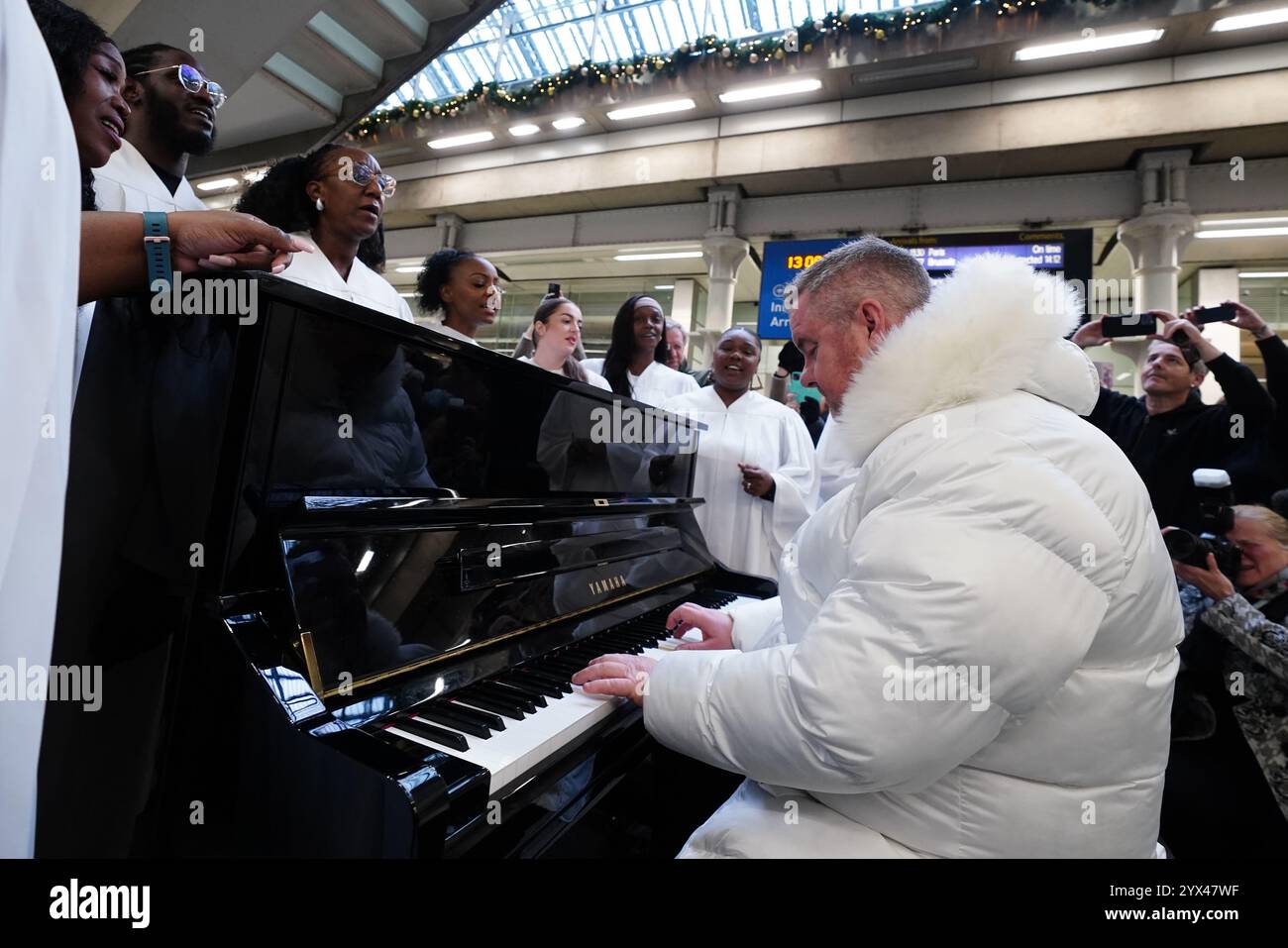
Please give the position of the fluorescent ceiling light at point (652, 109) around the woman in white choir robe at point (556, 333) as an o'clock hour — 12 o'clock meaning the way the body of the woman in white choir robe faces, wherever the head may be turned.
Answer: The fluorescent ceiling light is roughly at 8 o'clock from the woman in white choir robe.

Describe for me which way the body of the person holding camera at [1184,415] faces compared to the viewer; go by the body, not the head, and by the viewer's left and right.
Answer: facing the viewer and to the left of the viewer

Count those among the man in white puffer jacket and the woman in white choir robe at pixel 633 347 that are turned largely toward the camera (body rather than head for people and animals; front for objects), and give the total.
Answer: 1

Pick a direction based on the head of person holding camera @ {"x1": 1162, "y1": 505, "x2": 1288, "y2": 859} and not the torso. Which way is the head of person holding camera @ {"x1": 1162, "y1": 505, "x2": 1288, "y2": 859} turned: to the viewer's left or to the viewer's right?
to the viewer's left

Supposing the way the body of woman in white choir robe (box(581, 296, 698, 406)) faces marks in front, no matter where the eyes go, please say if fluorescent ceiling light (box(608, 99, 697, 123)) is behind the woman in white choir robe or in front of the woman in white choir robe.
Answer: behind

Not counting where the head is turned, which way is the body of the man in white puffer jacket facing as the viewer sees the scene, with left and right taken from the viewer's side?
facing to the left of the viewer

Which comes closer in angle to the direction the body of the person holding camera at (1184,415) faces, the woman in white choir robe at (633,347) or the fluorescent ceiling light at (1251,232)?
the woman in white choir robe

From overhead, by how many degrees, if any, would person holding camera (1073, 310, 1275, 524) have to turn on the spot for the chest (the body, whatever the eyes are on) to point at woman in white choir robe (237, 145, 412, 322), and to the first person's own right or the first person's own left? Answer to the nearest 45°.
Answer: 0° — they already face them

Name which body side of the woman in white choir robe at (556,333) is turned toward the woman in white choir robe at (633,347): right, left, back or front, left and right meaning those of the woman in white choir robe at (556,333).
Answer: left

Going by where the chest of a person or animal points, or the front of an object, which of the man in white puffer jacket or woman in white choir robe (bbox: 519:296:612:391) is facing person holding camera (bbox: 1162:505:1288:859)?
the woman in white choir robe

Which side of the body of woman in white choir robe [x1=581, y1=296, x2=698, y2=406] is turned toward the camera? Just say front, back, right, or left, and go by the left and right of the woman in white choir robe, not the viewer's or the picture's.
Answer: front

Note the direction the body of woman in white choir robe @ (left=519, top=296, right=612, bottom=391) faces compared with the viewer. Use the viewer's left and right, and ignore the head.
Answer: facing the viewer and to the right of the viewer
